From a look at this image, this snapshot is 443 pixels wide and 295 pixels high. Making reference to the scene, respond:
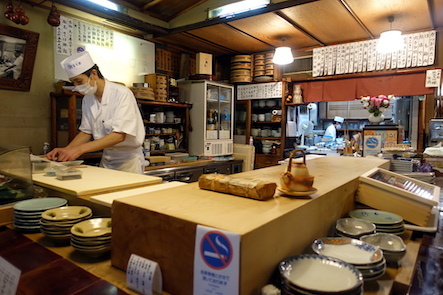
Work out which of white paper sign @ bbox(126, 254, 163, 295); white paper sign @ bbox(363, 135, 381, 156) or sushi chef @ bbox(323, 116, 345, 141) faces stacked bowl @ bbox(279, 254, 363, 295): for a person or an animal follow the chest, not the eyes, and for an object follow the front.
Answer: white paper sign @ bbox(363, 135, 381, 156)

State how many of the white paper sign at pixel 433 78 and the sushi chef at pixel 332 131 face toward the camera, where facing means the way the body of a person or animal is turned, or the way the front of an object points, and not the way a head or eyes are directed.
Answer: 1

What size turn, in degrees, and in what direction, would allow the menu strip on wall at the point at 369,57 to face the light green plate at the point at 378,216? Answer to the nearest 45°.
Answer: approximately 45° to its left

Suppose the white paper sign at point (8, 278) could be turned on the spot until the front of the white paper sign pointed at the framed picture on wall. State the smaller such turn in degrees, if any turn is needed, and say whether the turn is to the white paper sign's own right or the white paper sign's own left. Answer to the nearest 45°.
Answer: approximately 180°

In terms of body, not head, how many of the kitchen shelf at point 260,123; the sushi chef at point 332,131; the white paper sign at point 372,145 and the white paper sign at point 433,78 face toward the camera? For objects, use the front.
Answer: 3

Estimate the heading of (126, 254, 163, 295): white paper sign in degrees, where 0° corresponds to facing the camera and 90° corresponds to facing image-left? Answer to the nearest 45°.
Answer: approximately 45°

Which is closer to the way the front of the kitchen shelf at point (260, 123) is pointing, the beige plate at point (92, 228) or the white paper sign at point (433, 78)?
the beige plate

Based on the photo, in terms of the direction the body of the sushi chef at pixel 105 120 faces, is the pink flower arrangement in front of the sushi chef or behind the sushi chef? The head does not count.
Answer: behind

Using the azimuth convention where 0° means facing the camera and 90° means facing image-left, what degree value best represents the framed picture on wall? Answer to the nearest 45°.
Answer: approximately 315°

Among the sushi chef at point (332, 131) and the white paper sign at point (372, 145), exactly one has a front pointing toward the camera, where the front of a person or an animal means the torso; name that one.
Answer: the white paper sign

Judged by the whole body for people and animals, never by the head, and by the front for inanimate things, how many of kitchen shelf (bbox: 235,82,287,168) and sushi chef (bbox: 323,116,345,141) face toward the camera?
1

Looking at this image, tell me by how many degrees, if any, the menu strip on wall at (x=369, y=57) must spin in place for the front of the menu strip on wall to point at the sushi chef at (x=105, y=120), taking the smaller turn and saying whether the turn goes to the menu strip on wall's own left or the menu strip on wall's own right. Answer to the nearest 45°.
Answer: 0° — it already faces them

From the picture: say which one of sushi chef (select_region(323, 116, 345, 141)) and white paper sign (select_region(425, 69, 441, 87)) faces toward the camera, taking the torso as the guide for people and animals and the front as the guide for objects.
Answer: the white paper sign

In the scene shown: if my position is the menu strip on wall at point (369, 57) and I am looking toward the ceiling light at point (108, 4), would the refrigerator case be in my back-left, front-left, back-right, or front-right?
front-right

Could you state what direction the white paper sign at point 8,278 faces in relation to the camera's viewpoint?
facing the viewer

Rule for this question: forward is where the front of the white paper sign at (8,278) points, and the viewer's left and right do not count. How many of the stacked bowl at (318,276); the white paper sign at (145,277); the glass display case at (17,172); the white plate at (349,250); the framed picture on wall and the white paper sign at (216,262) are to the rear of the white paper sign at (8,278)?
2

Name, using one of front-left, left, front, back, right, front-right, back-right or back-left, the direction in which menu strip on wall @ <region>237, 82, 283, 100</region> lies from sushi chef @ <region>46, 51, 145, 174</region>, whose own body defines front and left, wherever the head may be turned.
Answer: back
